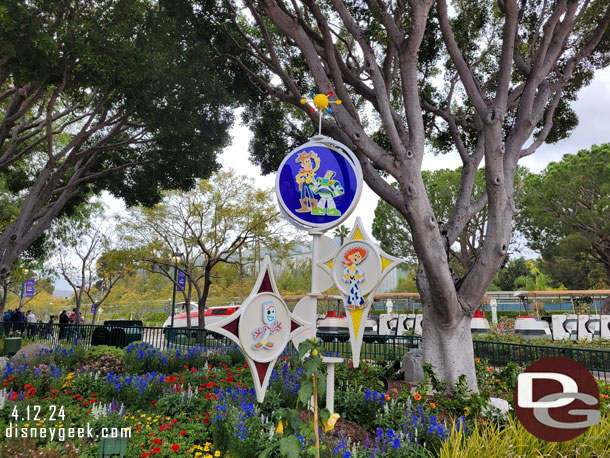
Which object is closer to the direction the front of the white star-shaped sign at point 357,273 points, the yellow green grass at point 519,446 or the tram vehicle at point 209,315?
the yellow green grass

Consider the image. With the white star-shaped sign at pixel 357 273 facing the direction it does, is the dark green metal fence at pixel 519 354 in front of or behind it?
behind

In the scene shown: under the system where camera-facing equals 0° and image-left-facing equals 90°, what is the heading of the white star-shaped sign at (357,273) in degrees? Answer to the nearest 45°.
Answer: approximately 0°

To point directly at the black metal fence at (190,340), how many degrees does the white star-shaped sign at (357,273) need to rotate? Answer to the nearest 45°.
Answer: approximately 135° to its right

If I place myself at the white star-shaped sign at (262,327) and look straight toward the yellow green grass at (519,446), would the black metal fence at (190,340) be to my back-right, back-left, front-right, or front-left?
back-left

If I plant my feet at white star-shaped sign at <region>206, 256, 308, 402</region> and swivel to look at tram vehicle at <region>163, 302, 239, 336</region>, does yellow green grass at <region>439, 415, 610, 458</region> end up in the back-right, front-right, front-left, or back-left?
back-right

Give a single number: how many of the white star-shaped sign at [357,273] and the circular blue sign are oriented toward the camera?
2

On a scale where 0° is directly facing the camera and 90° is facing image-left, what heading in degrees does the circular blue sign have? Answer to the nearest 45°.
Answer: approximately 0°
